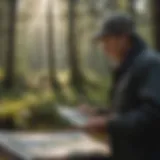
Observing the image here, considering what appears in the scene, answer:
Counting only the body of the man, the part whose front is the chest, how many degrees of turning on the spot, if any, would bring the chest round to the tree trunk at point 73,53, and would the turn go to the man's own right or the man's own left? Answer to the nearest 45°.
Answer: approximately 90° to the man's own right

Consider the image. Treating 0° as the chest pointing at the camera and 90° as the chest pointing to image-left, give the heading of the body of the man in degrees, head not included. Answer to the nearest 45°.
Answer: approximately 90°
